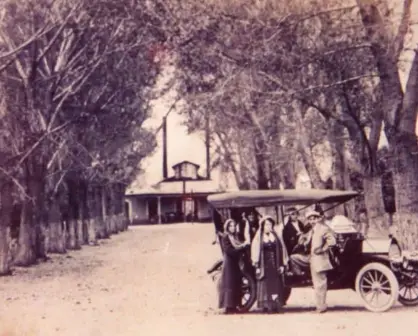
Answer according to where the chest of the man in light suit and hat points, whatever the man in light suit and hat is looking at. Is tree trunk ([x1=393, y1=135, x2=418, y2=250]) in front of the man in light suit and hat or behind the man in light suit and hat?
behind

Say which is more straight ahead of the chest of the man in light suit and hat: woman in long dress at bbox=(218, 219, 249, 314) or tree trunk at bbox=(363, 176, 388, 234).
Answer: the woman in long dress

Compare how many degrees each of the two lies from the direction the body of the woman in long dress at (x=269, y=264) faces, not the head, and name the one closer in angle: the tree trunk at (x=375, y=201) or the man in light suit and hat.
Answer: the man in light suit and hat

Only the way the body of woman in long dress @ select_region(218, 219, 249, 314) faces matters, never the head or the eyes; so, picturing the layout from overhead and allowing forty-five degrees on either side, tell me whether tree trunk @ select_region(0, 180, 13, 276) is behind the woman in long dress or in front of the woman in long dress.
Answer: behind

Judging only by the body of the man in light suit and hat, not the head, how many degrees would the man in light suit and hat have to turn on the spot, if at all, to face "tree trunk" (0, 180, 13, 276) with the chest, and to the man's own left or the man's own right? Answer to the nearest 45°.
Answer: approximately 90° to the man's own right

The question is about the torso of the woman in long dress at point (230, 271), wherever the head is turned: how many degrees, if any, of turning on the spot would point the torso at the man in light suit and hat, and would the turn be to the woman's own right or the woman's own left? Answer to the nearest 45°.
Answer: approximately 45° to the woman's own left

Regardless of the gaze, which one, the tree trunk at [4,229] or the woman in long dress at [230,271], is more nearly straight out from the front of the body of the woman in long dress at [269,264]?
the woman in long dress

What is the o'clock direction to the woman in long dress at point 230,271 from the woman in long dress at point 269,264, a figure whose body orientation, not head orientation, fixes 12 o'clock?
the woman in long dress at point 230,271 is roughly at 3 o'clock from the woman in long dress at point 269,264.

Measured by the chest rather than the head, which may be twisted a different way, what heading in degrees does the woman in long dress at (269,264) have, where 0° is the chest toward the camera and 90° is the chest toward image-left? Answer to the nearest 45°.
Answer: approximately 0°
